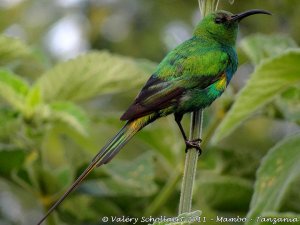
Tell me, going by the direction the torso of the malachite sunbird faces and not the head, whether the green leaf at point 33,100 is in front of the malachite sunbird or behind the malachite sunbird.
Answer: behind

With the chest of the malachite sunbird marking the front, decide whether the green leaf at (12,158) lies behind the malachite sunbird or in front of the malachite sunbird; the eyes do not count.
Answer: behind

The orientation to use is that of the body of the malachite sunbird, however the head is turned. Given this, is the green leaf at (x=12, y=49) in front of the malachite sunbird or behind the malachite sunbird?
behind

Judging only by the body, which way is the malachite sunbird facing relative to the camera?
to the viewer's right

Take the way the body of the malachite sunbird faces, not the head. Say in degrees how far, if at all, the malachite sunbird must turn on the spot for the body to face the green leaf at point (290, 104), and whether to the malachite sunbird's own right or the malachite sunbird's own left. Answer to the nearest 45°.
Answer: approximately 45° to the malachite sunbird's own left
